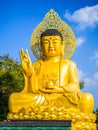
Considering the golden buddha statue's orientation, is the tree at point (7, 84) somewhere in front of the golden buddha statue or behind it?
behind

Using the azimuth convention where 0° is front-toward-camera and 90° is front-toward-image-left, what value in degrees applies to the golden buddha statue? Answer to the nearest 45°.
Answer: approximately 0°
